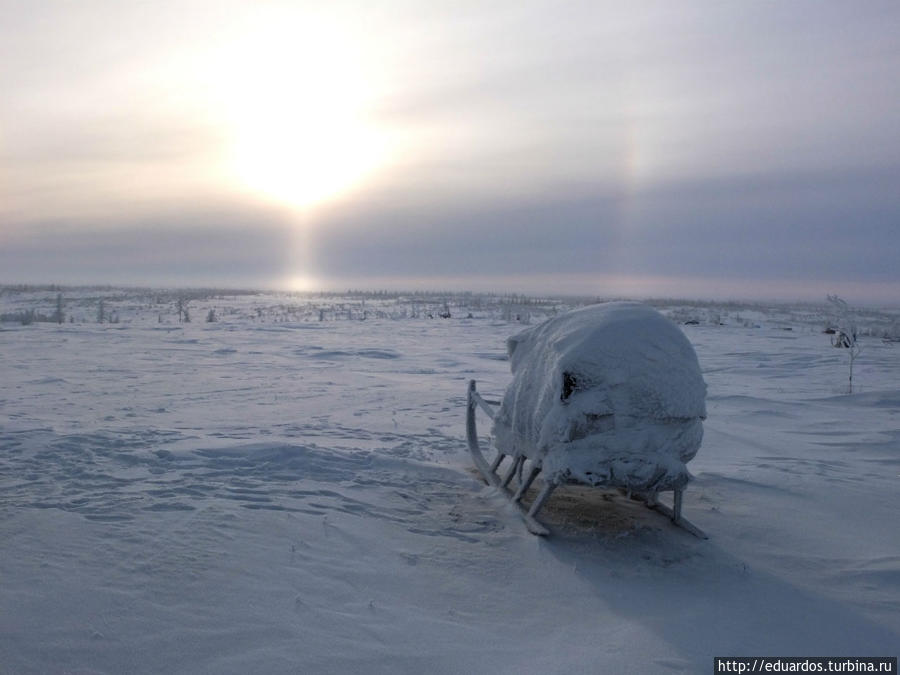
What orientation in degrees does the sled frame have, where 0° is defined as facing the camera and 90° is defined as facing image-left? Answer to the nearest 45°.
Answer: approximately 135°
